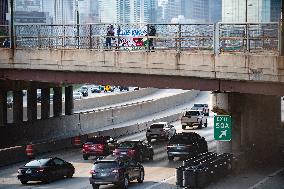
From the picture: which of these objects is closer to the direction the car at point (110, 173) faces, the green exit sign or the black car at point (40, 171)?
the green exit sign

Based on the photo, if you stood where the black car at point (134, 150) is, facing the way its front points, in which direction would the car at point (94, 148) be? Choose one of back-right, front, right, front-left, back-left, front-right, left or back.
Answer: left

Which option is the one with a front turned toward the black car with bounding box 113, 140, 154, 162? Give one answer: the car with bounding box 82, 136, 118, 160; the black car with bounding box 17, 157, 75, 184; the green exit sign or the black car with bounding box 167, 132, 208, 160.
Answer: the black car with bounding box 17, 157, 75, 184

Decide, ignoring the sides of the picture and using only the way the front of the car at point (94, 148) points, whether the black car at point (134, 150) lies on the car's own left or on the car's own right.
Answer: on the car's own right

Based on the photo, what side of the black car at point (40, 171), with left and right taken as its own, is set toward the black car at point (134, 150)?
front

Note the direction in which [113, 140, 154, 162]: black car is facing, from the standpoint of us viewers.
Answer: facing away from the viewer and to the right of the viewer

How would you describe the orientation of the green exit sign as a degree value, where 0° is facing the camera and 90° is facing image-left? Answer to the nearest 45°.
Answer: approximately 0°

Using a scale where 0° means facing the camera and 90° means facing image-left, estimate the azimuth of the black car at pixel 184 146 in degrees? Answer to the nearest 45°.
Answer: approximately 225°
